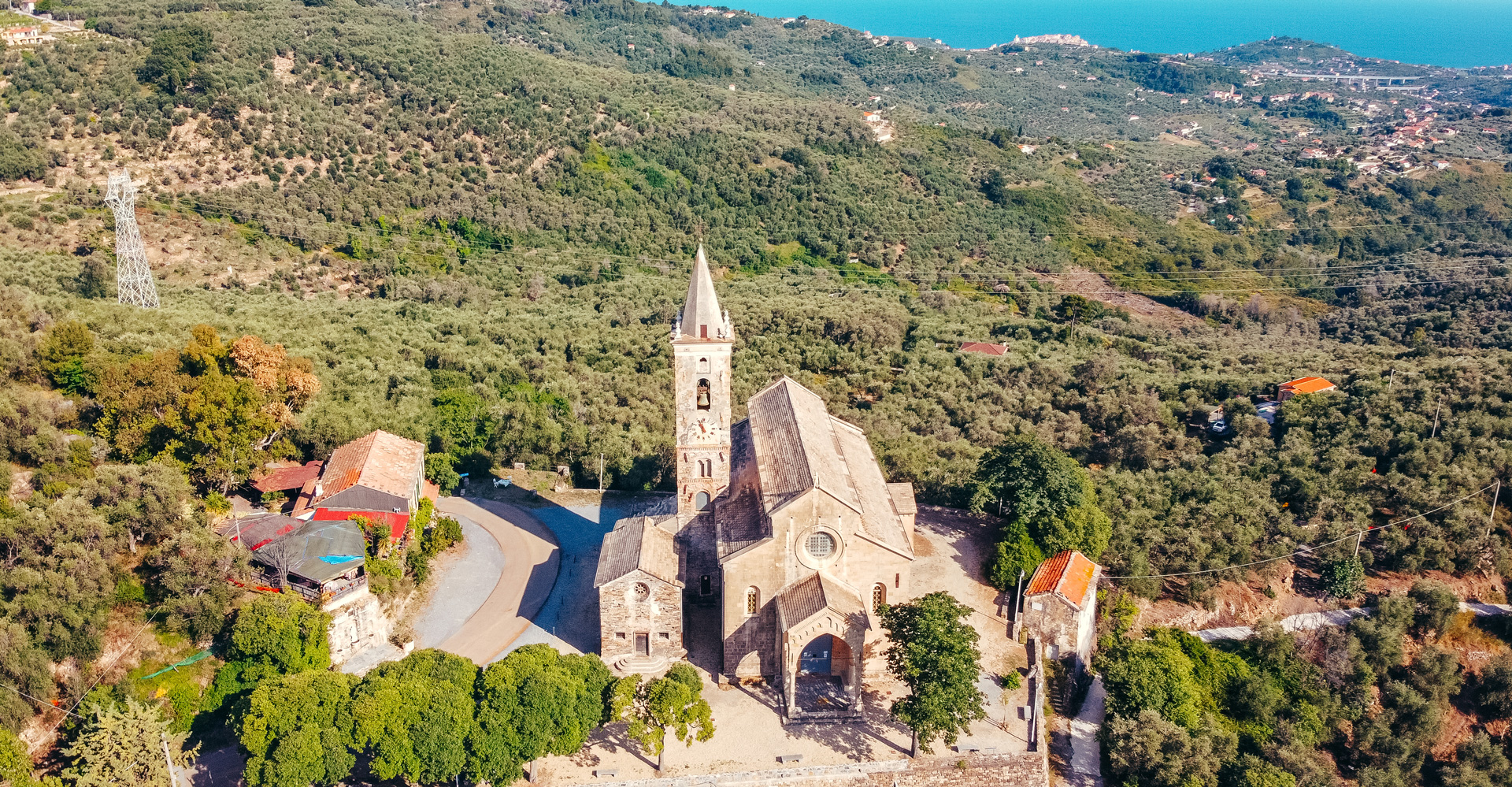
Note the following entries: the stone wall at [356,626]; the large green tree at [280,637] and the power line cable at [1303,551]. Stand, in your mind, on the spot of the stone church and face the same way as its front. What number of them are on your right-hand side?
2

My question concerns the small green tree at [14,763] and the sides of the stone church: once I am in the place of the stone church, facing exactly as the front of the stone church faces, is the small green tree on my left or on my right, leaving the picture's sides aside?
on my right

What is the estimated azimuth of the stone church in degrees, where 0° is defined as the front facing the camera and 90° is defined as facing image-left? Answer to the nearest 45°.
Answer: approximately 0°

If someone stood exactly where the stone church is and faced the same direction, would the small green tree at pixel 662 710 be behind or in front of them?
in front

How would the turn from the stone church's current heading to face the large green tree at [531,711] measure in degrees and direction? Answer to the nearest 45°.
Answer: approximately 45° to its right

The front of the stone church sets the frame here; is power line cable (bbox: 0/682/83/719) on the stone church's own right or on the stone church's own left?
on the stone church's own right

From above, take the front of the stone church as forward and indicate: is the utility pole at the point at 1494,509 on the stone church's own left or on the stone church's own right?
on the stone church's own left

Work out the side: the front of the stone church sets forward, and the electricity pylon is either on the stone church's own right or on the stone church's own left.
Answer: on the stone church's own right

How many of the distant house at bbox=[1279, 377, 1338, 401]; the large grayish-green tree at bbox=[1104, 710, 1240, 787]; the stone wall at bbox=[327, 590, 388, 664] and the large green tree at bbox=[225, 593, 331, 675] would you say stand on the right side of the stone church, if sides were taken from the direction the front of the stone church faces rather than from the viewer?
2

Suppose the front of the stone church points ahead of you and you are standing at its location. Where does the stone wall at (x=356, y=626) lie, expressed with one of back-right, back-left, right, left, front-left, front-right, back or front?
right
